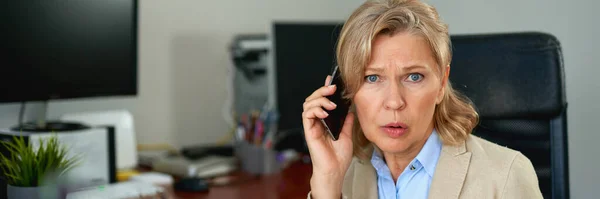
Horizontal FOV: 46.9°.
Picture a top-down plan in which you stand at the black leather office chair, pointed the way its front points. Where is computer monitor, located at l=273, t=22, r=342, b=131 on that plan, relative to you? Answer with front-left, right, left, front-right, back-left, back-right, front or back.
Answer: right

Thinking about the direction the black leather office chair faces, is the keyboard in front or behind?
in front

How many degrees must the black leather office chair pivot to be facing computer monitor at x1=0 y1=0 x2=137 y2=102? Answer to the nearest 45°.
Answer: approximately 45° to its right

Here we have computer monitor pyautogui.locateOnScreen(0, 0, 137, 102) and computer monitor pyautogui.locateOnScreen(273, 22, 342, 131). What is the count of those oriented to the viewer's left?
0

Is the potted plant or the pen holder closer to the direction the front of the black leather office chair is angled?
the potted plant

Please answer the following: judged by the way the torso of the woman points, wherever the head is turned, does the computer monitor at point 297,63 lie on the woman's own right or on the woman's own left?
on the woman's own right

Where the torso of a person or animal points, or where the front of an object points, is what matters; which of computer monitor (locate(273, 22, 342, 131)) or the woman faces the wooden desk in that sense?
the computer monitor

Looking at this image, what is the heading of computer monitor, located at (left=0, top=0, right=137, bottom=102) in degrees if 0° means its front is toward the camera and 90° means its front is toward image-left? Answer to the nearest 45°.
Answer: approximately 315°

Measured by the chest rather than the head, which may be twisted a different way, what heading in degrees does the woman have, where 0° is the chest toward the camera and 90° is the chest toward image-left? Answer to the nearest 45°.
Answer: approximately 45°
